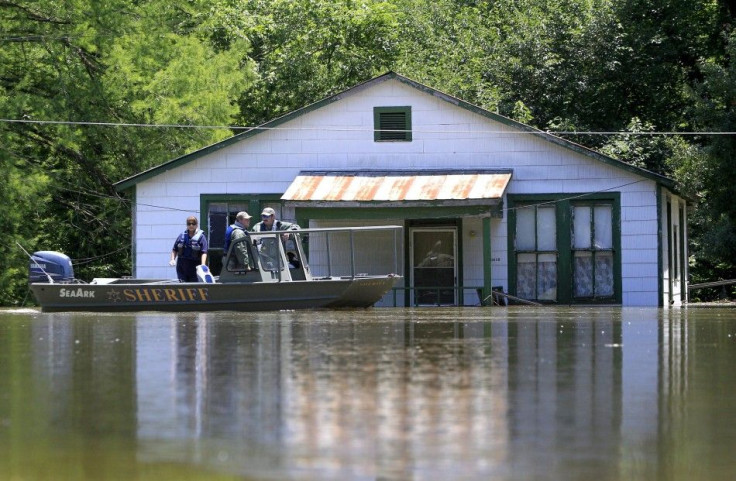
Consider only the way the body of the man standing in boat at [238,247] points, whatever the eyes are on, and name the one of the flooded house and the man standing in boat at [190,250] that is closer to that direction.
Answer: the flooded house

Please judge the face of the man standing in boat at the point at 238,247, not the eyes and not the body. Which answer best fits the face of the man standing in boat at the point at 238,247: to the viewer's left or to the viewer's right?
to the viewer's right

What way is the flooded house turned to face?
toward the camera

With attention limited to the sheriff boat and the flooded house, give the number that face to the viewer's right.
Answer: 1

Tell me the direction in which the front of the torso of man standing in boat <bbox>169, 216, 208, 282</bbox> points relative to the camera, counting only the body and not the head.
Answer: toward the camera

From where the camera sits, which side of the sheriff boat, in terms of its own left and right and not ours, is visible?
right

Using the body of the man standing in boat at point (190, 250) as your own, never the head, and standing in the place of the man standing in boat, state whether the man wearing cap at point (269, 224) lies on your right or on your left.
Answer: on your left
